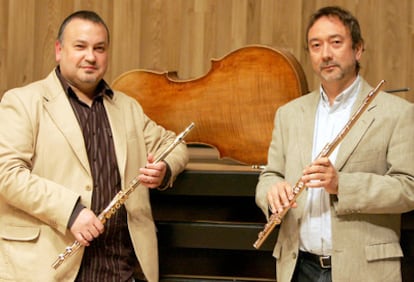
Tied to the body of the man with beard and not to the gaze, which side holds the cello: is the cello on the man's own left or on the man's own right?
on the man's own right

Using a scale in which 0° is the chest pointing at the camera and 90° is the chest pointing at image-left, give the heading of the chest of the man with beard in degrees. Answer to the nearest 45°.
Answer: approximately 45°
